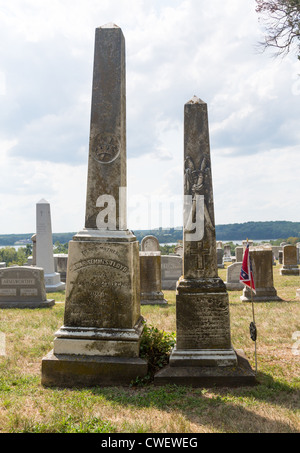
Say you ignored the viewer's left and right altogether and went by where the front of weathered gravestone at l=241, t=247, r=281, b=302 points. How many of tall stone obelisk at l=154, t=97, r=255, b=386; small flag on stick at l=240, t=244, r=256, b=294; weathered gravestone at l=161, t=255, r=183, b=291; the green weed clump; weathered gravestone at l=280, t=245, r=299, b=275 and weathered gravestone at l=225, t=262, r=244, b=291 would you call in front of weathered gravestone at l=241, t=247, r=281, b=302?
3

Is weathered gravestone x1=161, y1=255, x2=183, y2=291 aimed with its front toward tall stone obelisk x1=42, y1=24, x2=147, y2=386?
yes

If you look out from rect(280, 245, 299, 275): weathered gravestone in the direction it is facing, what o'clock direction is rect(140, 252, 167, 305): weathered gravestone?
rect(140, 252, 167, 305): weathered gravestone is roughly at 1 o'clock from rect(280, 245, 299, 275): weathered gravestone.

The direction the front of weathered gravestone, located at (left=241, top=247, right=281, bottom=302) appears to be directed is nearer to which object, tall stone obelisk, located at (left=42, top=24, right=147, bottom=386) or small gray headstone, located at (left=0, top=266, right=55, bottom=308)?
the tall stone obelisk

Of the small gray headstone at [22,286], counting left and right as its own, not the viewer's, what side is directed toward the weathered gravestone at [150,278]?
left

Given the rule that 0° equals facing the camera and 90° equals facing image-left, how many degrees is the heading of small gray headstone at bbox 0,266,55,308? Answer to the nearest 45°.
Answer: approximately 0°
